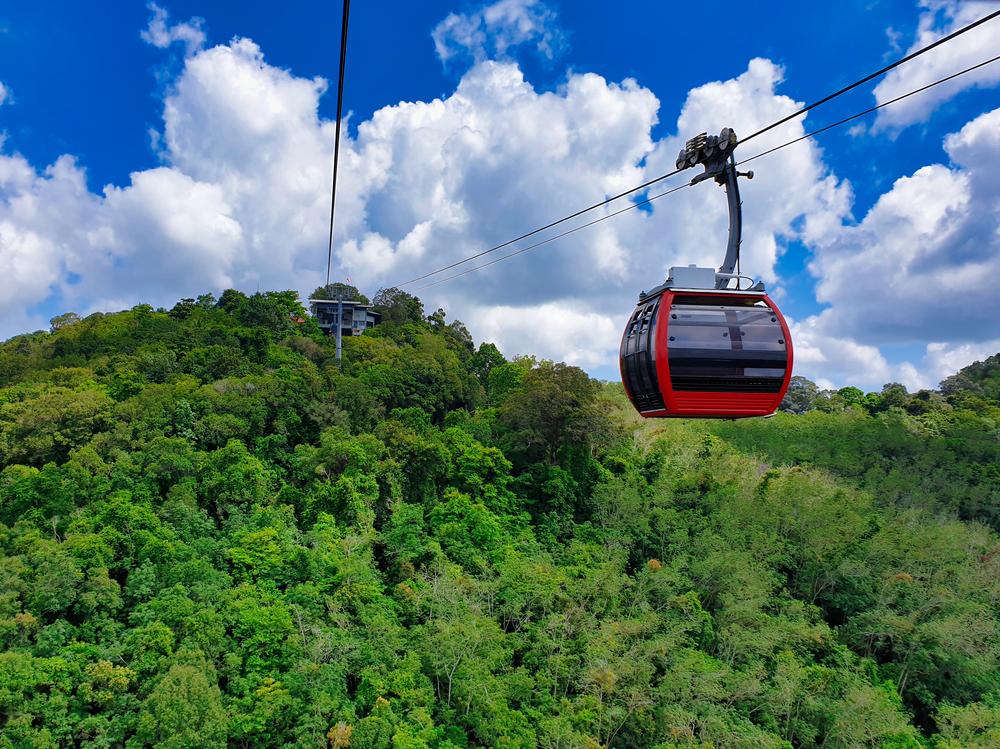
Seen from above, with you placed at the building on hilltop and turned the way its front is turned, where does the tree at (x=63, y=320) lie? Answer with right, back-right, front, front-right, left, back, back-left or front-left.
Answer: right

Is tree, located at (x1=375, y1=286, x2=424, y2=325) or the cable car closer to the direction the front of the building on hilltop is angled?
the cable car

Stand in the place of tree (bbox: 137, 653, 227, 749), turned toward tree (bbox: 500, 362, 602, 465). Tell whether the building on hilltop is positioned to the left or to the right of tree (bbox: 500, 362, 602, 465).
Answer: left

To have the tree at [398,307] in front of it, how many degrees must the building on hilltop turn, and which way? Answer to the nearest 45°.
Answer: approximately 90° to its left

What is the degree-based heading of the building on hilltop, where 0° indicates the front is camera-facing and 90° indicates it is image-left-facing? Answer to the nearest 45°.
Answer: approximately 0°

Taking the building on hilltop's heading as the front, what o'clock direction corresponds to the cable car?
The cable car is roughly at 12 o'clock from the building on hilltop.

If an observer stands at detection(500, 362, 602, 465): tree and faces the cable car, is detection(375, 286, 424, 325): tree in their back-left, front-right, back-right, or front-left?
back-right

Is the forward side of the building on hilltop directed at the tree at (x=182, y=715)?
yes

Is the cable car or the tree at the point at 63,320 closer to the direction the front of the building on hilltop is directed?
the cable car

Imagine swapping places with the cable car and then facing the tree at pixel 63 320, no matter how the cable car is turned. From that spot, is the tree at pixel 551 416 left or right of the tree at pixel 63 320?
right

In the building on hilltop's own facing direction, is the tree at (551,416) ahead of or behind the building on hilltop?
ahead

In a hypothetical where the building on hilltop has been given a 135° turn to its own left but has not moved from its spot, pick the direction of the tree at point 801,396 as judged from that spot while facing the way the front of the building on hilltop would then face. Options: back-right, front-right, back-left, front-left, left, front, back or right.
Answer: front-right
